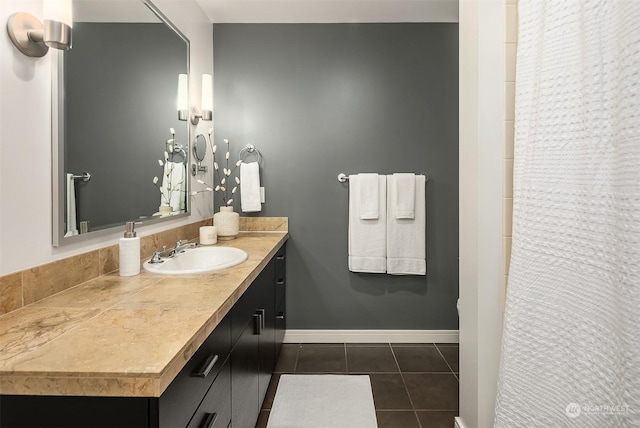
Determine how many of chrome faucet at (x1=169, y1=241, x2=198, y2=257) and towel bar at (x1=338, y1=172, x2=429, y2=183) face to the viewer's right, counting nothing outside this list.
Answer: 1

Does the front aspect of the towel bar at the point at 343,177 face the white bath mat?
yes

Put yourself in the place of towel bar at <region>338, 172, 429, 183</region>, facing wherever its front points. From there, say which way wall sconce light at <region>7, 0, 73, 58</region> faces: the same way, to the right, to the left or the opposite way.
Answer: to the left

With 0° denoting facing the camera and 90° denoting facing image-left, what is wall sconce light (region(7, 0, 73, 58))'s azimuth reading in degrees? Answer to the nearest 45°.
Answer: approximately 315°

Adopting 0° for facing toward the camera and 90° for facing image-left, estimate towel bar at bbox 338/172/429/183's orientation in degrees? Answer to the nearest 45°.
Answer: approximately 0°

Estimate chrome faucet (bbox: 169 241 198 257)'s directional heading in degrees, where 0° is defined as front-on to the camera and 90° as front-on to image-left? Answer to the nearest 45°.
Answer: approximately 270°
